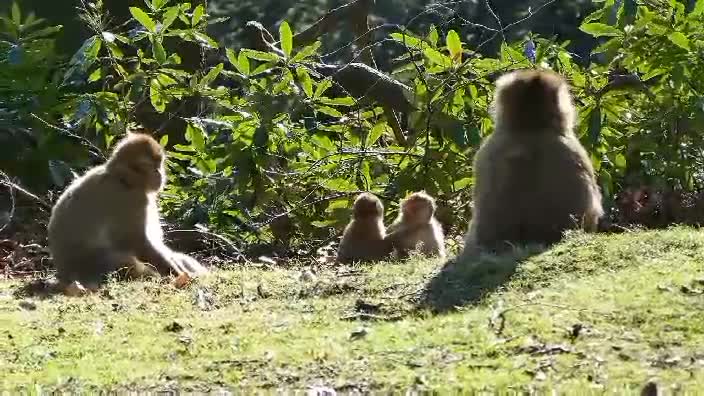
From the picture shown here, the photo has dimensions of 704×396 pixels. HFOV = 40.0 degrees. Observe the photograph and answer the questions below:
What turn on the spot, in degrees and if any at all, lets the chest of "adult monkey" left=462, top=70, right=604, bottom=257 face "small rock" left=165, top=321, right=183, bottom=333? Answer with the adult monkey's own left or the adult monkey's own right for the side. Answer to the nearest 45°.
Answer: approximately 135° to the adult monkey's own left

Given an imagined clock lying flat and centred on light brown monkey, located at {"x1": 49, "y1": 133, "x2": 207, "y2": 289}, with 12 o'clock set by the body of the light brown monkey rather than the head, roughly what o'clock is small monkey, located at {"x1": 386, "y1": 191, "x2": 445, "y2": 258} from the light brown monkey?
The small monkey is roughly at 12 o'clock from the light brown monkey.

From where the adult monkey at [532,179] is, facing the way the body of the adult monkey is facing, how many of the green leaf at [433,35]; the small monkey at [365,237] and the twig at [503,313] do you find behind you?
1

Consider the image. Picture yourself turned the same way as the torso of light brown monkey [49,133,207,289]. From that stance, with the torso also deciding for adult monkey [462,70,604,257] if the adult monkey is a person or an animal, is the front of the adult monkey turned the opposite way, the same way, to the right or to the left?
to the left

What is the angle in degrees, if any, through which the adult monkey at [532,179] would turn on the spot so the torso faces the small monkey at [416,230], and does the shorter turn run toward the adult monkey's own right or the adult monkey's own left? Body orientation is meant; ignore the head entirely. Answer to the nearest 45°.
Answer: approximately 45° to the adult monkey's own left

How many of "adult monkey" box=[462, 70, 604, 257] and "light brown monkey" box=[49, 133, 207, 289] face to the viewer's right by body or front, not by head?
1

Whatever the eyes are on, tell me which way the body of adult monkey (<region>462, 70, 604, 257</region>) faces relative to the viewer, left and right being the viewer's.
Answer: facing away from the viewer

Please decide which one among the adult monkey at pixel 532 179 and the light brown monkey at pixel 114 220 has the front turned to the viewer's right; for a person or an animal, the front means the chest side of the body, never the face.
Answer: the light brown monkey

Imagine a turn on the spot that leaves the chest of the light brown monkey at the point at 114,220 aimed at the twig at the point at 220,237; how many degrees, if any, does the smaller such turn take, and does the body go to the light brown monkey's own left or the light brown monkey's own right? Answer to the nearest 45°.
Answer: approximately 45° to the light brown monkey's own left

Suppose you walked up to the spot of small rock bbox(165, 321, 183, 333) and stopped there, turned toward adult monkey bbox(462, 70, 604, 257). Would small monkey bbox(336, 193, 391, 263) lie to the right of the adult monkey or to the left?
left

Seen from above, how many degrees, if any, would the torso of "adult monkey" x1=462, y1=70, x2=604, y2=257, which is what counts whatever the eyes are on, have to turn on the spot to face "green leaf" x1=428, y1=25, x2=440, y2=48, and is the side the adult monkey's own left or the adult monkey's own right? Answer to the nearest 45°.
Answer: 0° — it already faces it

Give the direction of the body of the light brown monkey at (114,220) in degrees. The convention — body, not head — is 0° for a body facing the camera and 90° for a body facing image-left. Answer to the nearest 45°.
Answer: approximately 270°
